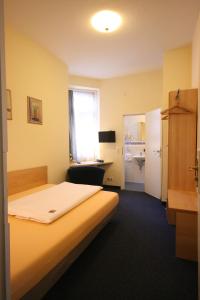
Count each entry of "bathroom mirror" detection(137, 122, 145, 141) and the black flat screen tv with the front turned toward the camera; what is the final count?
2

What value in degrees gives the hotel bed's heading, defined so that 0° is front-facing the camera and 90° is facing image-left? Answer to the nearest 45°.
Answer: approximately 315°

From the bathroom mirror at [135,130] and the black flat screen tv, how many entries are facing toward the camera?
2

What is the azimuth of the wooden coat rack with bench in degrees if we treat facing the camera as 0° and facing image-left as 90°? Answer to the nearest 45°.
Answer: approximately 45°

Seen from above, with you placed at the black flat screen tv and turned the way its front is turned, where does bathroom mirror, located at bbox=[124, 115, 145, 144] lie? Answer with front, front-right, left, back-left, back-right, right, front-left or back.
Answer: back-left

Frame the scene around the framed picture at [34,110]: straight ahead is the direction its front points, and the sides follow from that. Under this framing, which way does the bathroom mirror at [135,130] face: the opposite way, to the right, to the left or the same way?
to the right

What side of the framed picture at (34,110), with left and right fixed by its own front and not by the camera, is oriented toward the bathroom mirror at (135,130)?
left
